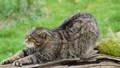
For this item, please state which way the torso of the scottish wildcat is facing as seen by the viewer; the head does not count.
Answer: to the viewer's left
